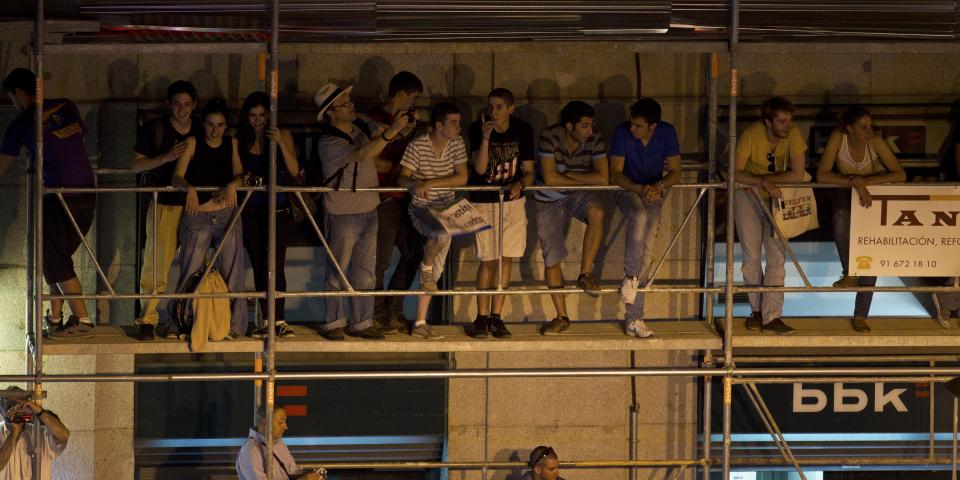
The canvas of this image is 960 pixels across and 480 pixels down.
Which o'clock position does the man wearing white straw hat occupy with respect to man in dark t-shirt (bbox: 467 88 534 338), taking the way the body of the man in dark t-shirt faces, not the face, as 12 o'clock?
The man wearing white straw hat is roughly at 3 o'clock from the man in dark t-shirt.

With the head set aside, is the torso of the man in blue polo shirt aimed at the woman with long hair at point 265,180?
no

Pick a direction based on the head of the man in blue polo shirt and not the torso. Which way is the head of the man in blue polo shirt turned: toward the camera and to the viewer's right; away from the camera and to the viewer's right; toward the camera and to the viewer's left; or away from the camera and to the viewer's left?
toward the camera and to the viewer's left

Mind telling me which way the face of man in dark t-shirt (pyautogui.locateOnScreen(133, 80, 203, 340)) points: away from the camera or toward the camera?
toward the camera

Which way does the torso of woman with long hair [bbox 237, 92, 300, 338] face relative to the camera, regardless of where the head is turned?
toward the camera

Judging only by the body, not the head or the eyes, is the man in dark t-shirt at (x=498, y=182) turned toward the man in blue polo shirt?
no

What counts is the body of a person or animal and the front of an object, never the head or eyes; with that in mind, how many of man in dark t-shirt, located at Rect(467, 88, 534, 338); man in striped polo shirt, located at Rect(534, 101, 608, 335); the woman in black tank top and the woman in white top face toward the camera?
4

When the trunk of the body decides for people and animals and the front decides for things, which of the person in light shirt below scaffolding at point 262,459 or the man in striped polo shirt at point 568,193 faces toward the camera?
the man in striped polo shirt

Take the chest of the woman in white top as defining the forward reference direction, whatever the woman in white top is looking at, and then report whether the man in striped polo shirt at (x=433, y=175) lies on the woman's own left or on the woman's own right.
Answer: on the woman's own right

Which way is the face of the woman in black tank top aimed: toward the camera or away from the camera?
toward the camera

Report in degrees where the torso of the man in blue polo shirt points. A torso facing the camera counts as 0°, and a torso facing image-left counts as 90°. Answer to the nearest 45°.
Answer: approximately 0°

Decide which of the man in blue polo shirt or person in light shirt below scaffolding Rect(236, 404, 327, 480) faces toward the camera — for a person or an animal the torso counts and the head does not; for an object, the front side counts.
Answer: the man in blue polo shirt

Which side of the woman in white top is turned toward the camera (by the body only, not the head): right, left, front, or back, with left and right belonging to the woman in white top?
front

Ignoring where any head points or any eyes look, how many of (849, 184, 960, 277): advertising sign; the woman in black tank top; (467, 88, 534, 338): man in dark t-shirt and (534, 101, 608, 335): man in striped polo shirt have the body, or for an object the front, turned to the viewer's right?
0

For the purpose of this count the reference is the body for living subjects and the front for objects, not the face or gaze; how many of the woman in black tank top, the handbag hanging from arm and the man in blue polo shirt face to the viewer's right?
0

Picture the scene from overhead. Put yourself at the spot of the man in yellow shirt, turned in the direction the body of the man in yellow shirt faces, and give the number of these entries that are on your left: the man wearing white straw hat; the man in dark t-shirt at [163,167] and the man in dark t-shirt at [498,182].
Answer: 0

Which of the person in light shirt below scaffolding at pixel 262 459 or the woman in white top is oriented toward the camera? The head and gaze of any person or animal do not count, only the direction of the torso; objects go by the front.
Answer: the woman in white top
